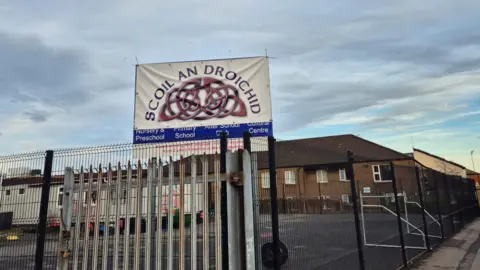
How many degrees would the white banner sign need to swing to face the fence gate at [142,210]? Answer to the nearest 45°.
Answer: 0° — it already faces it

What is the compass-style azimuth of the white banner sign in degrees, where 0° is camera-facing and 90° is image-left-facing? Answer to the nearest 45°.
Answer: approximately 0°
